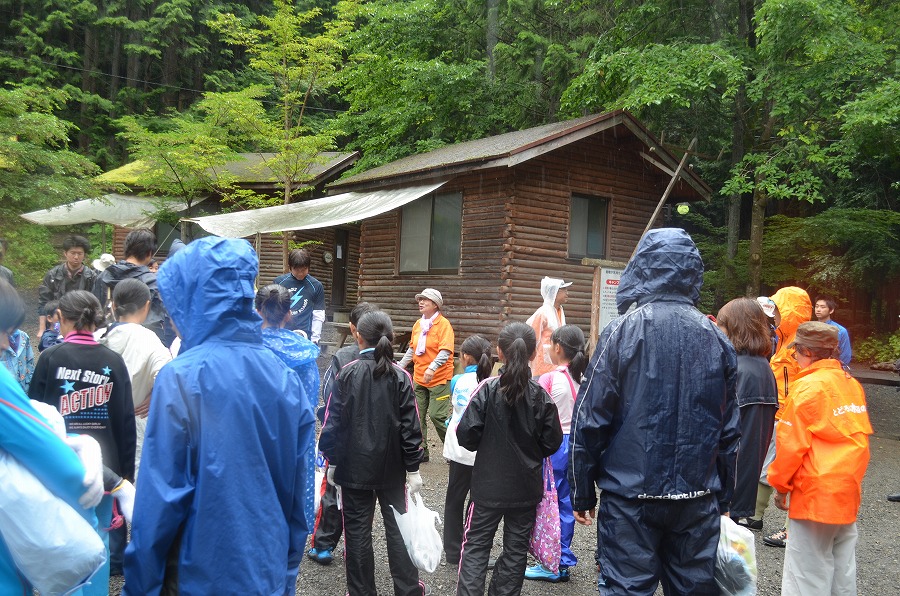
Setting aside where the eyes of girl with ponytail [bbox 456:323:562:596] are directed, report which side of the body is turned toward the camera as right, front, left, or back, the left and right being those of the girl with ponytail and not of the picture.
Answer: back

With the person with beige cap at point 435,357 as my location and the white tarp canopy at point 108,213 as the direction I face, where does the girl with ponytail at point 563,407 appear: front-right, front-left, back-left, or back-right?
back-left

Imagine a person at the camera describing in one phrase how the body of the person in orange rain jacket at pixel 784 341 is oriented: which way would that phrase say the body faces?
to the viewer's left

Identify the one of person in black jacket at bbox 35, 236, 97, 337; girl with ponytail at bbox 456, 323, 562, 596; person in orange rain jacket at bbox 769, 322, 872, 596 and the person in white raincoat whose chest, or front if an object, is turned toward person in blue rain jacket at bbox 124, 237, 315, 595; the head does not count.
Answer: the person in black jacket

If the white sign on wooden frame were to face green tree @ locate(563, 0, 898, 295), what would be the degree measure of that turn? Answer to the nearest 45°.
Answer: approximately 135° to its left

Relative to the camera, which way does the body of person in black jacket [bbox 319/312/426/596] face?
away from the camera

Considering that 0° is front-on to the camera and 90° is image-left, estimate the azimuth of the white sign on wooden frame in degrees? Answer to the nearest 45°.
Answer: approximately 0°

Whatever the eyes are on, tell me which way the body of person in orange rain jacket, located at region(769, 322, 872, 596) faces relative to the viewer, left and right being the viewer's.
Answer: facing away from the viewer and to the left of the viewer
